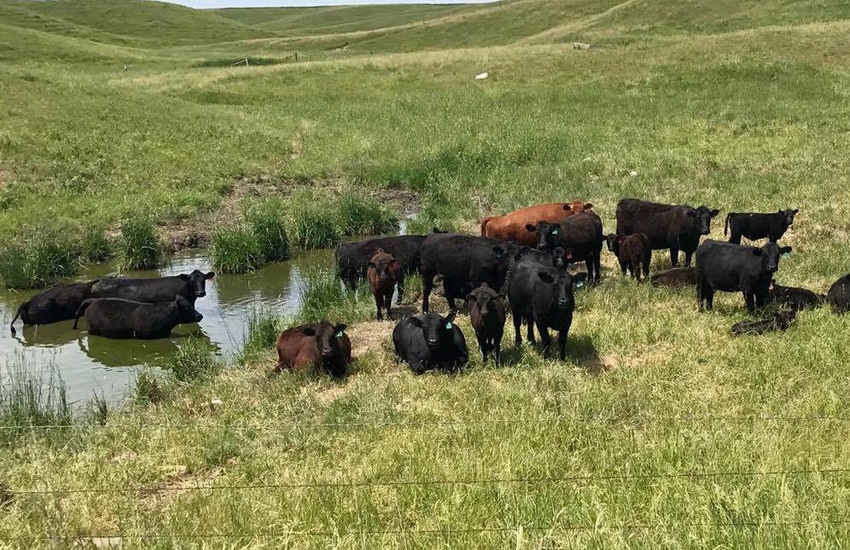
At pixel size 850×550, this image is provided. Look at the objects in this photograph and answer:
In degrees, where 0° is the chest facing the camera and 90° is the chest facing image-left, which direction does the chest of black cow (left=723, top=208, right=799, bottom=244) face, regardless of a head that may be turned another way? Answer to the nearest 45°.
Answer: approximately 270°

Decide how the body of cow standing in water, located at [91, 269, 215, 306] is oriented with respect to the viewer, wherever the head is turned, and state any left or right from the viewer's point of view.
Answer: facing to the right of the viewer

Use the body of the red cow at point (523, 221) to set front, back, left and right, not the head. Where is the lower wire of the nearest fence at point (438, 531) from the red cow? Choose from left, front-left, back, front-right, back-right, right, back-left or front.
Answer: right

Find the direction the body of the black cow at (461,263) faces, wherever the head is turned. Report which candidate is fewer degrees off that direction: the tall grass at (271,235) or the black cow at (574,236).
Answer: the black cow

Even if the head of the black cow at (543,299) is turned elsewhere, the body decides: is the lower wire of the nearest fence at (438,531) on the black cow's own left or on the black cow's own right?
on the black cow's own right

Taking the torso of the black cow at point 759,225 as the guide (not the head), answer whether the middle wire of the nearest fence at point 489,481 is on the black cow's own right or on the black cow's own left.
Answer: on the black cow's own right

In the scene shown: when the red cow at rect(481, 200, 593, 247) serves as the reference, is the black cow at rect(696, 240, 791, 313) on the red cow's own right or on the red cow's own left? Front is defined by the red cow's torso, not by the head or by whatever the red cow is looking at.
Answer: on the red cow's own right

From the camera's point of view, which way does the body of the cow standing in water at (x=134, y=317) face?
to the viewer's right

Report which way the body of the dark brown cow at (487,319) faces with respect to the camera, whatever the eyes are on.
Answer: toward the camera

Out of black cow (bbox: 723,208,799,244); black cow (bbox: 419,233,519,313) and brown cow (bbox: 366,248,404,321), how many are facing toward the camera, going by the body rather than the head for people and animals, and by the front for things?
1

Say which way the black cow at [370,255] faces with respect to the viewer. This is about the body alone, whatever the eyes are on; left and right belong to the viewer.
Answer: facing to the right of the viewer

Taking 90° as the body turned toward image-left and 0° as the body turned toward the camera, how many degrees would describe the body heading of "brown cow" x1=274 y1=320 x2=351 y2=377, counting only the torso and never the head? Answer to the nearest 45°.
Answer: approximately 315°

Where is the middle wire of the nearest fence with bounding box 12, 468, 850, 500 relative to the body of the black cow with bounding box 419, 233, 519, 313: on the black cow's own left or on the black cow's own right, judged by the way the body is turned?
on the black cow's own right

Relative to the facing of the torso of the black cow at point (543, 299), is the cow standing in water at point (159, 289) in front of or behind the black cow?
behind

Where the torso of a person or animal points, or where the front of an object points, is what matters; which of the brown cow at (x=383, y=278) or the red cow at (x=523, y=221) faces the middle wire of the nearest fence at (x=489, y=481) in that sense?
the brown cow
